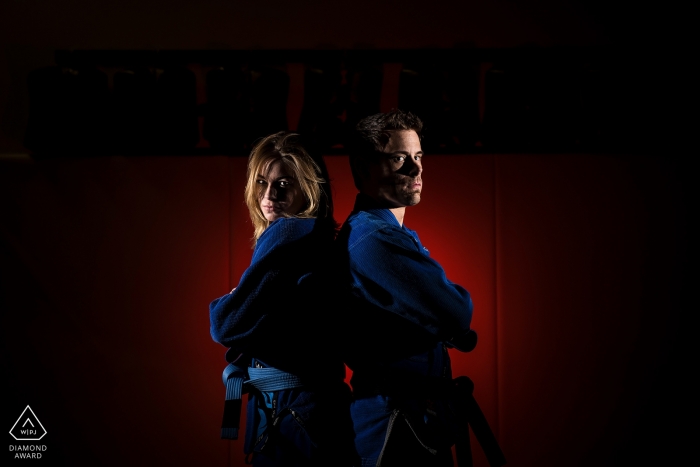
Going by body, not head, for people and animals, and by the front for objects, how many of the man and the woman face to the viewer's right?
1

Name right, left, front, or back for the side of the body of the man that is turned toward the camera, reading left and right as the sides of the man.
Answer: right

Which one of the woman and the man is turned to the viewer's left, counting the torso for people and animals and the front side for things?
the woman

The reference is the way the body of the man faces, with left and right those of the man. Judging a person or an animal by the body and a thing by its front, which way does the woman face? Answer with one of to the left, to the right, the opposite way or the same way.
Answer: the opposite way

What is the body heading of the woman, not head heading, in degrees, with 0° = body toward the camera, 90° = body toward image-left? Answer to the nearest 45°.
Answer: approximately 90°
